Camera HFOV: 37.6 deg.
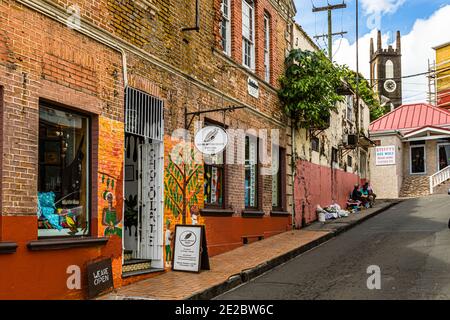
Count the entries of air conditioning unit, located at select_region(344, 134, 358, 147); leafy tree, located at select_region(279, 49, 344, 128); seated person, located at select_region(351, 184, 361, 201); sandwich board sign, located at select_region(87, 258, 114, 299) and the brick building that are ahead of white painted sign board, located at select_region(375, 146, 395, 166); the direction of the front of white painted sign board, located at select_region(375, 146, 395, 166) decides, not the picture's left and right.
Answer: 5

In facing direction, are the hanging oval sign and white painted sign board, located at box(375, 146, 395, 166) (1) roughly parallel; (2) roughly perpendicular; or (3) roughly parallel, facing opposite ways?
roughly parallel

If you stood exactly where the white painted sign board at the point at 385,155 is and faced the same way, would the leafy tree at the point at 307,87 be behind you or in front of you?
in front

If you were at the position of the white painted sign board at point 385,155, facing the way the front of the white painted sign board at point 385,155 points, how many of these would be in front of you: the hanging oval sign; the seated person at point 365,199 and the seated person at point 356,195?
3

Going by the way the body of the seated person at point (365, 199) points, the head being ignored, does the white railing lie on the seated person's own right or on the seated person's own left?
on the seated person's own left

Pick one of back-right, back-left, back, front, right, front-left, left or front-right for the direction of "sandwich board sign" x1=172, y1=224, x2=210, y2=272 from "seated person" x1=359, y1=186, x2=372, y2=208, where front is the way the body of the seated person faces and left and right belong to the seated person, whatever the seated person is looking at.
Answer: front-right

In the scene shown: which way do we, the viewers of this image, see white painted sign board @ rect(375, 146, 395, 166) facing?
facing the viewer

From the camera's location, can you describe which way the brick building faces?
facing the viewer and to the right of the viewer

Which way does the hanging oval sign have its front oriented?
toward the camera

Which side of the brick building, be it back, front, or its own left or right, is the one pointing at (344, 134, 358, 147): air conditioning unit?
left

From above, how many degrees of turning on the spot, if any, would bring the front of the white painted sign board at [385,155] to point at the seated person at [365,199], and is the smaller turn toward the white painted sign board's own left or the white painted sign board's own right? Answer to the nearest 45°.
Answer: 0° — it already faces them

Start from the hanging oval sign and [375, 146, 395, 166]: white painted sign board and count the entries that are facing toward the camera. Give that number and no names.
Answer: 2

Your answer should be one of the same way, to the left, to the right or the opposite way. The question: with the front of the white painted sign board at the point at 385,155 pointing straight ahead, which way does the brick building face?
to the left
